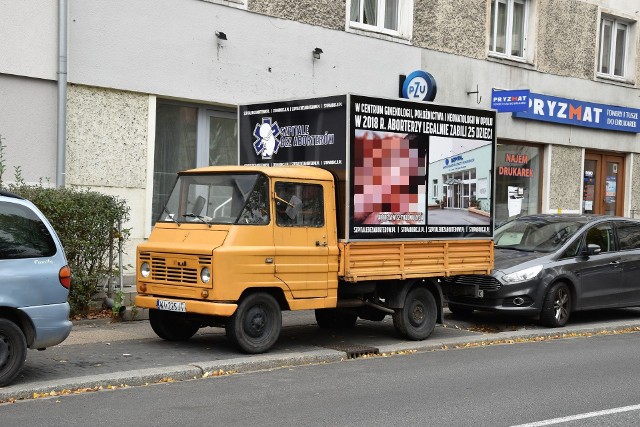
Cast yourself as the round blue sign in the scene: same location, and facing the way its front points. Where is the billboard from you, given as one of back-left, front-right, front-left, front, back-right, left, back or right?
front-left

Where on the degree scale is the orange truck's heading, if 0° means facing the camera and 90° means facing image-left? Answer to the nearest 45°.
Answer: approximately 45°

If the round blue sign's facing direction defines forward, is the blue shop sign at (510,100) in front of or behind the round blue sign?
behind

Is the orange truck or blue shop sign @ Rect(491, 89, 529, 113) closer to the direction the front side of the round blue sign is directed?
the orange truck

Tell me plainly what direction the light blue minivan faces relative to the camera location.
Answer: facing to the left of the viewer

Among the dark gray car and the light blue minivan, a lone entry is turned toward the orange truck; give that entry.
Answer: the dark gray car

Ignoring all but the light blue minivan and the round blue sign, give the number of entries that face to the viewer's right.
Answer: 0

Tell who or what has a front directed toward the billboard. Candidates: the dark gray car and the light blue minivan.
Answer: the dark gray car

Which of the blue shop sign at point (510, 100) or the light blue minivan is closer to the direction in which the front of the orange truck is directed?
the light blue minivan

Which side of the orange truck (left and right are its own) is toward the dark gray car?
back

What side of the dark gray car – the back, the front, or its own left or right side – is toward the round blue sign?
right

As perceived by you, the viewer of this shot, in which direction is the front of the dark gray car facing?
facing the viewer and to the left of the viewer
